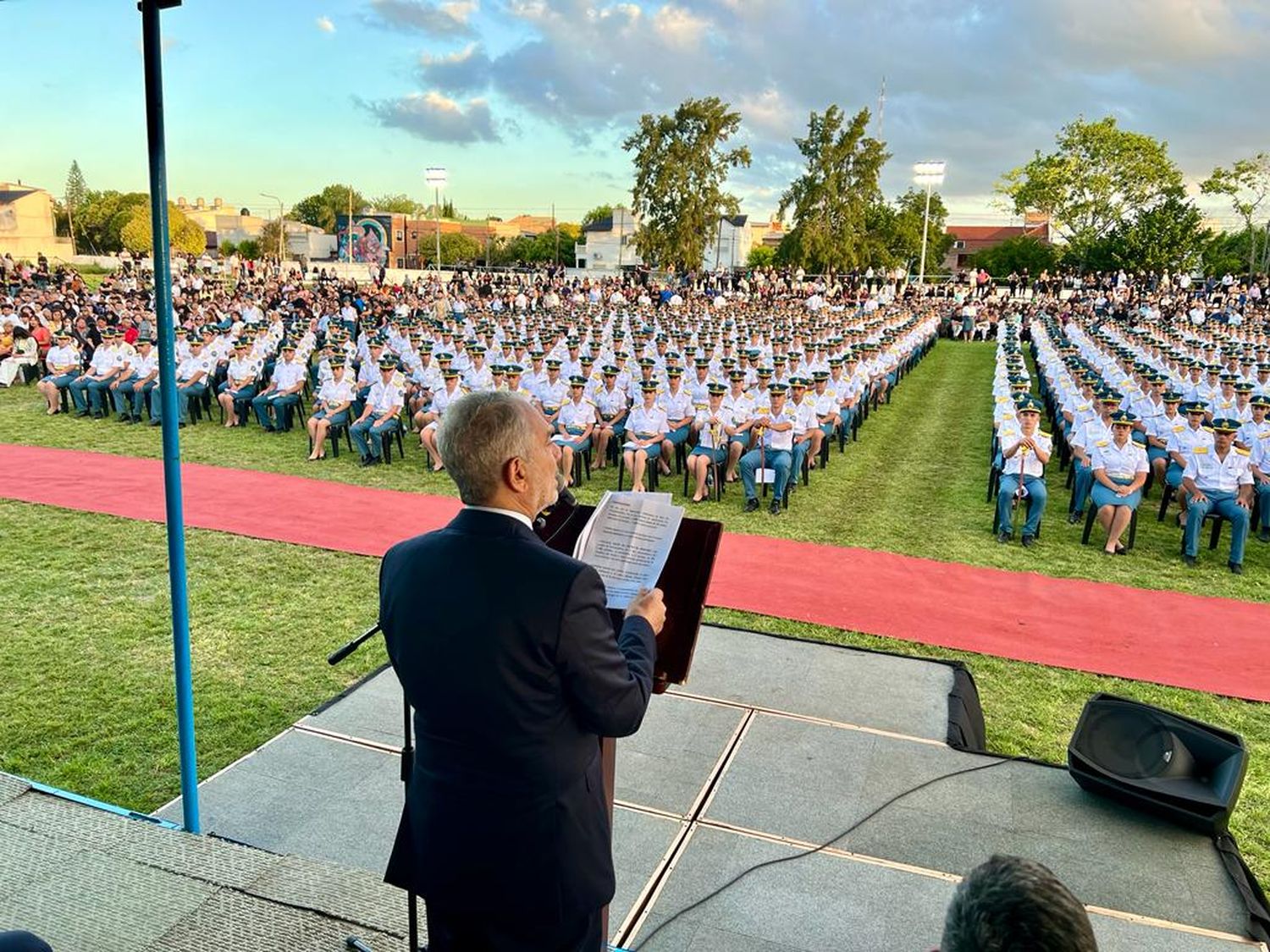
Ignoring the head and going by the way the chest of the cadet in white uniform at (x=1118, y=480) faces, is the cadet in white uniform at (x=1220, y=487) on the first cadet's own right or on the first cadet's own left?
on the first cadet's own left

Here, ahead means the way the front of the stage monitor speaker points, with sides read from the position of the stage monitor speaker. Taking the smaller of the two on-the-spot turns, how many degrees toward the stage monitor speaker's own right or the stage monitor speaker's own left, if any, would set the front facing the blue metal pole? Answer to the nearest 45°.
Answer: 0° — it already faces it

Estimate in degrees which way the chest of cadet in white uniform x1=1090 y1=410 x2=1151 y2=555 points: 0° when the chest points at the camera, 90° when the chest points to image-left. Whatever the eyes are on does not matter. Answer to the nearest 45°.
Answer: approximately 0°

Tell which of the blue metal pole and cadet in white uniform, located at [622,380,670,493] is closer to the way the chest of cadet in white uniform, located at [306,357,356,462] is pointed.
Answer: the blue metal pole

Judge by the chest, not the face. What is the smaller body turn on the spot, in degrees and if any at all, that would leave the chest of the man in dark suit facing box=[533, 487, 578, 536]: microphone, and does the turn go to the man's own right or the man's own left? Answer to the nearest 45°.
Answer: approximately 45° to the man's own left

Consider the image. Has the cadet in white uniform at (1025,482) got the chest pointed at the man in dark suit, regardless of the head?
yes

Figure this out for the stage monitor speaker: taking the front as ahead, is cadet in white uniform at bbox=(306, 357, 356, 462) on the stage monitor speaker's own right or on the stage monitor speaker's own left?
on the stage monitor speaker's own right

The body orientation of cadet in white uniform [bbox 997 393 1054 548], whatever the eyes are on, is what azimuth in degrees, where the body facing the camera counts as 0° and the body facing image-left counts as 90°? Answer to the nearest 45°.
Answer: approximately 0°

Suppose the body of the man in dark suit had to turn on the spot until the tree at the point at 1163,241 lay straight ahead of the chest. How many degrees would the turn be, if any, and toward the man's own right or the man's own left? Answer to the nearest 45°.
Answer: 0° — they already face it

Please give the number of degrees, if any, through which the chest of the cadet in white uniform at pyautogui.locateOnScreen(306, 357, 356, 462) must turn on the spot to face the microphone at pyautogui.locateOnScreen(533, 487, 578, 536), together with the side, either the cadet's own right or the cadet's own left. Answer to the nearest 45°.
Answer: approximately 45° to the cadet's own left
